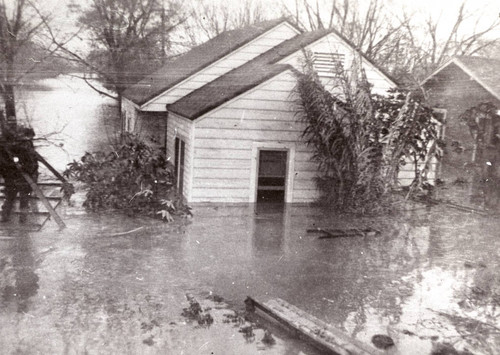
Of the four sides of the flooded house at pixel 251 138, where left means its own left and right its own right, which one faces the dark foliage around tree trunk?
right

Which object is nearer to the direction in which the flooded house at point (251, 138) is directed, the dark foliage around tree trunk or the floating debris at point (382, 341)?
the floating debris

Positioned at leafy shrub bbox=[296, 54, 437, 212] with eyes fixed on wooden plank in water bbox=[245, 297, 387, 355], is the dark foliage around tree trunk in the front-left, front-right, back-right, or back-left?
front-right

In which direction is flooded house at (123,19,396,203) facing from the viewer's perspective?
toward the camera

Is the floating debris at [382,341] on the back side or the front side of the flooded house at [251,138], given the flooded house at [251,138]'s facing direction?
on the front side

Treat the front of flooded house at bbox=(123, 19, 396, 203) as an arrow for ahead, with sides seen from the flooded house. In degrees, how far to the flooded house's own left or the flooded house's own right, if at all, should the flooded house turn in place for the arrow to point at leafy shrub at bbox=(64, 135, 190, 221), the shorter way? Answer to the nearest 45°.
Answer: approximately 90° to the flooded house's own right

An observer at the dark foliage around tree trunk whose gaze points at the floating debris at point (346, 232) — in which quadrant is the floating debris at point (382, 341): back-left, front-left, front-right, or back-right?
front-right

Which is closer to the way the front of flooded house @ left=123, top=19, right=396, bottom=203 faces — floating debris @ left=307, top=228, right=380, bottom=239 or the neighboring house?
the floating debris

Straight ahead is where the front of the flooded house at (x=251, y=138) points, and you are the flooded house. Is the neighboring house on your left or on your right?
on your left

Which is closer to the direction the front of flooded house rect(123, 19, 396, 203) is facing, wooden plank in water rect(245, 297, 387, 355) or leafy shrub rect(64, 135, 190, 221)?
the wooden plank in water

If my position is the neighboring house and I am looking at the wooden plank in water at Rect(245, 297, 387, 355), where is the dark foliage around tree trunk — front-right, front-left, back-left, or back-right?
front-right

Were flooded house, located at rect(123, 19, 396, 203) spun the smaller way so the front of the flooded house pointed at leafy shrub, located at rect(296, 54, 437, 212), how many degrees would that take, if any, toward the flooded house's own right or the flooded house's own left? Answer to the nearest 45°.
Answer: approximately 90° to the flooded house's own left

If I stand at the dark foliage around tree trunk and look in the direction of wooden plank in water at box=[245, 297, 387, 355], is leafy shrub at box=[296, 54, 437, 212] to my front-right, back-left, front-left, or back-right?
front-left

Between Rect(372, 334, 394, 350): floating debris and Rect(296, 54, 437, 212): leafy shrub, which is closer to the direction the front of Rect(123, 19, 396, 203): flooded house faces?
the floating debris

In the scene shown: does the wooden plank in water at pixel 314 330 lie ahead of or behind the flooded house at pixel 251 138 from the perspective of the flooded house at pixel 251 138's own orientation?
ahead

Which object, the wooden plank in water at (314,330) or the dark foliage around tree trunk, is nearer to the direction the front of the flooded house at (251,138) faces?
the wooden plank in water
